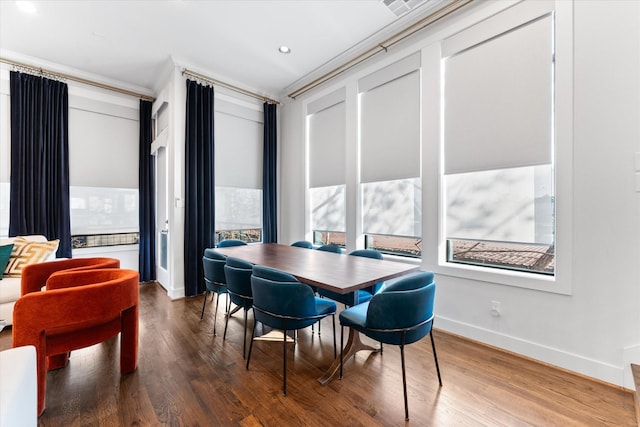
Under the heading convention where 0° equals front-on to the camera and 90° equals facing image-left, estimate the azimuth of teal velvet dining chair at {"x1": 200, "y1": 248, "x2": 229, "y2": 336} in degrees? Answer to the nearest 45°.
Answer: approximately 225°

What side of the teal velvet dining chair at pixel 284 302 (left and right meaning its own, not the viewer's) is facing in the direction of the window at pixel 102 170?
left

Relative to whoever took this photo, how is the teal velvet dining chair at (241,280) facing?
facing away from the viewer and to the right of the viewer

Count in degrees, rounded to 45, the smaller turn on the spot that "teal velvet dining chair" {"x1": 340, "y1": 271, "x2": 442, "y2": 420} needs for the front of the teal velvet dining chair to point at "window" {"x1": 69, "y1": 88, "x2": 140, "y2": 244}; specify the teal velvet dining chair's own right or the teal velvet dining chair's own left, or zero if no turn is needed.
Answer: approximately 45° to the teal velvet dining chair's own left

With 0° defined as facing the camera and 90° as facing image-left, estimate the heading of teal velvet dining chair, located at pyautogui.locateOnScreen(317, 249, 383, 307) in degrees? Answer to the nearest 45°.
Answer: approximately 45°

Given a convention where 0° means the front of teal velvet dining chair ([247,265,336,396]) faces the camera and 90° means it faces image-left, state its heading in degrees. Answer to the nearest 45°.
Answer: approximately 225°
